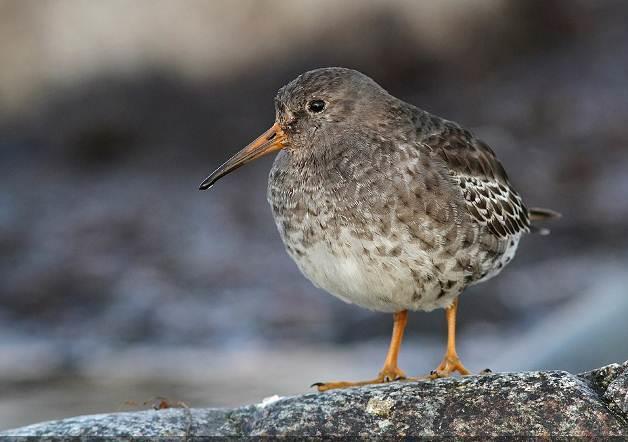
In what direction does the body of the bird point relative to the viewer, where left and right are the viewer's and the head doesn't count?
facing the viewer and to the left of the viewer
